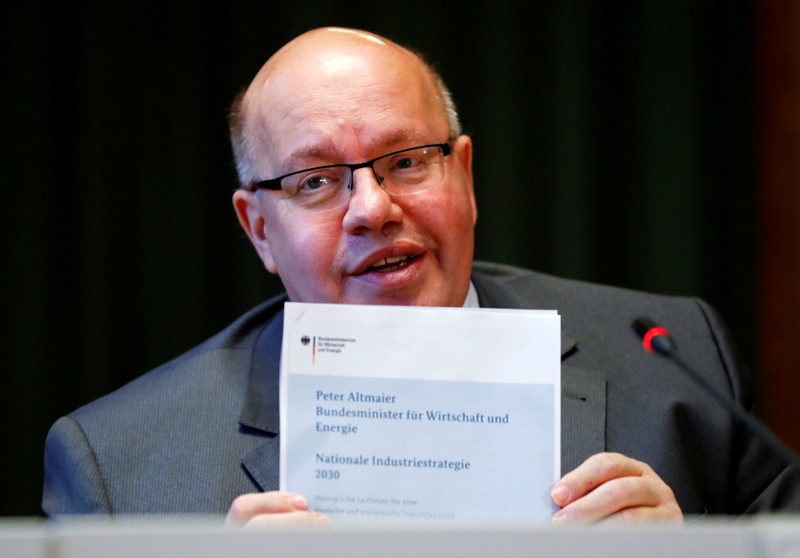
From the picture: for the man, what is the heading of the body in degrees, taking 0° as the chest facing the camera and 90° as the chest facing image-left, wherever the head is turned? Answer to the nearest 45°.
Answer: approximately 0°

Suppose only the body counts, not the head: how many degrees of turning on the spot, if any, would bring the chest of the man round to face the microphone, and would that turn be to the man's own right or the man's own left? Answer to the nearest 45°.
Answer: approximately 45° to the man's own left
